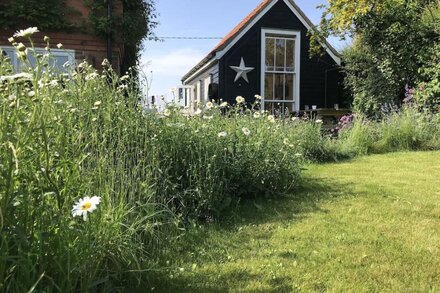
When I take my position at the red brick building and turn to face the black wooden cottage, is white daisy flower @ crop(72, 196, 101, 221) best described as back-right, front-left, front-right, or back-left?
back-right

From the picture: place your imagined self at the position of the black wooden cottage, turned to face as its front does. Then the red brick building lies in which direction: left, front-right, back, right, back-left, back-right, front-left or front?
front-right

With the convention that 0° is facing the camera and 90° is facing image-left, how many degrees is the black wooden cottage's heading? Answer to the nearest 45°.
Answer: approximately 0°

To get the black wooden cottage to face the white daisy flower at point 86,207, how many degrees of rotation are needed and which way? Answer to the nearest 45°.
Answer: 0° — it already faces it

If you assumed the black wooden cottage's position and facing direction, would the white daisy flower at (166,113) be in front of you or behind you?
in front
